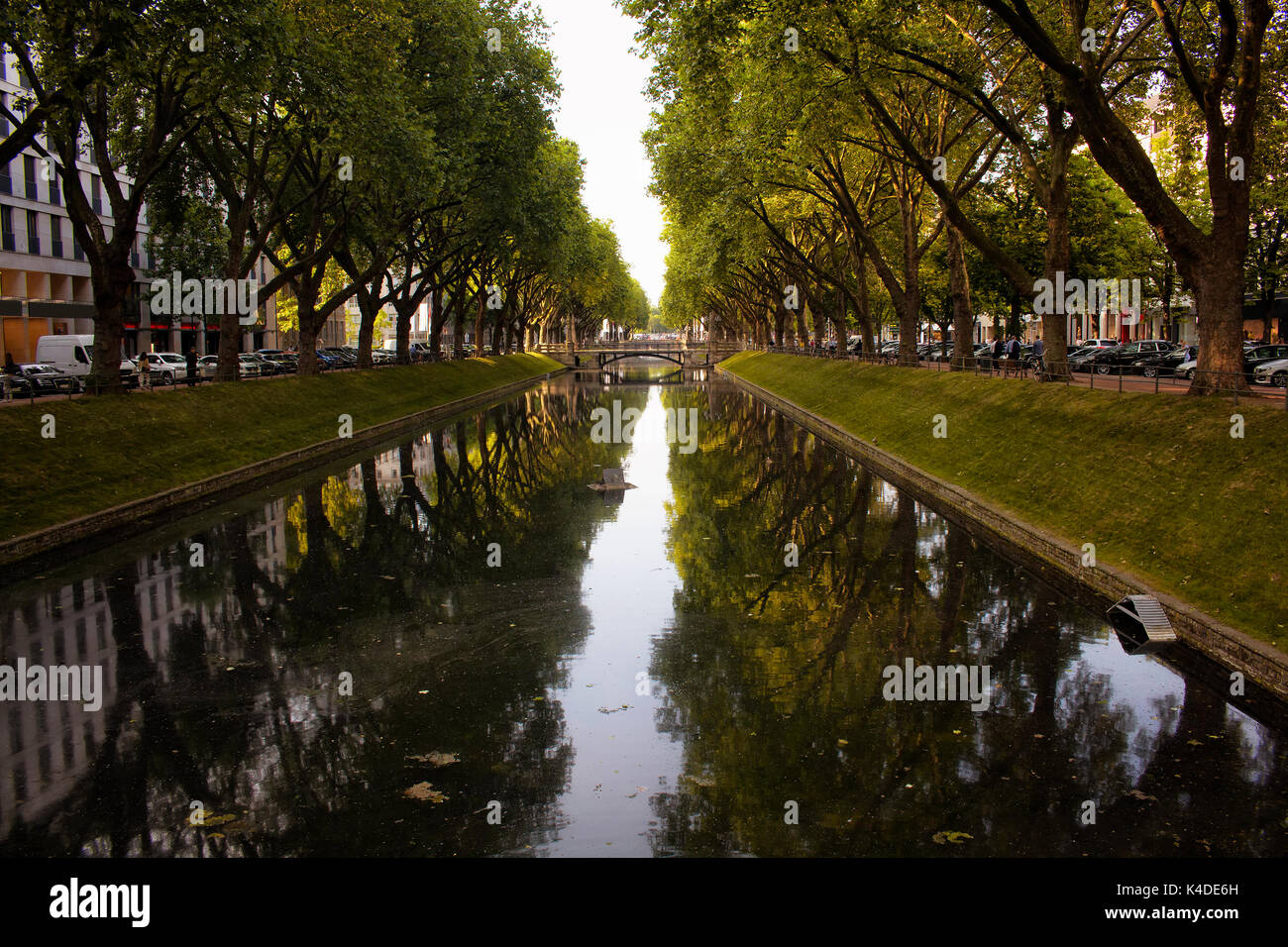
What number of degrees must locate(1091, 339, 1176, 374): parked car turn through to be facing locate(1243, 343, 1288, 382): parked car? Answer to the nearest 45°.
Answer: approximately 135° to its left

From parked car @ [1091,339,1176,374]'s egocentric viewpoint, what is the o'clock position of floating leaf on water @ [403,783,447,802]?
The floating leaf on water is roughly at 9 o'clock from the parked car.

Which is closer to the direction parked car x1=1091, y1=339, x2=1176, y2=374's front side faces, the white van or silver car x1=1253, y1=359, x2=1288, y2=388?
the white van

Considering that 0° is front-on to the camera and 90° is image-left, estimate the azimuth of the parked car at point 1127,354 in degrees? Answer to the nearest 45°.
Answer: approximately 90°

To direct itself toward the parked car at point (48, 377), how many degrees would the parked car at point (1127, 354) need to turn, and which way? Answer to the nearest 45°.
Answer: approximately 45° to its left

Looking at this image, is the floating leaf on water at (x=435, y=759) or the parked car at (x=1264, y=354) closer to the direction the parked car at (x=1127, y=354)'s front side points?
the floating leaf on water

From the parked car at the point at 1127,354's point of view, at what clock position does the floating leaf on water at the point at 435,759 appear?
The floating leaf on water is roughly at 9 o'clock from the parked car.
